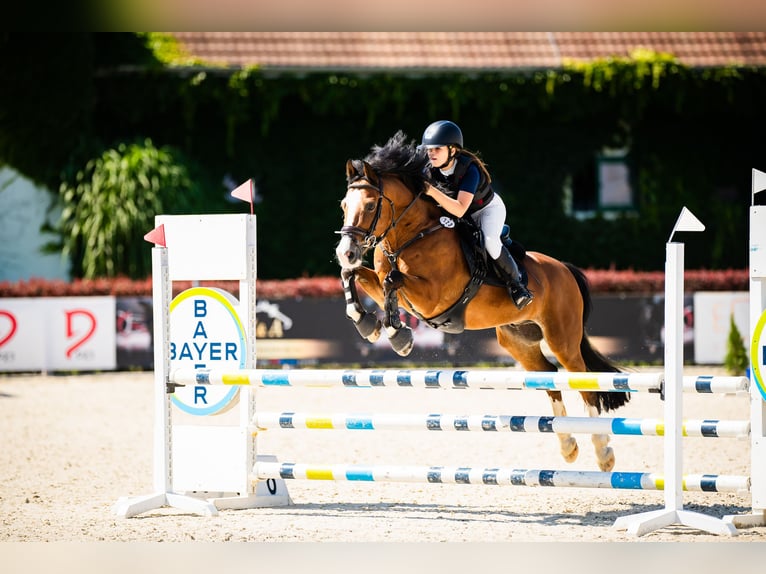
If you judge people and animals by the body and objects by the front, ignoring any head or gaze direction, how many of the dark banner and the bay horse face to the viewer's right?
0

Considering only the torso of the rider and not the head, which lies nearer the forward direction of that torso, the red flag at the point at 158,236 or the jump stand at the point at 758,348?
the red flag

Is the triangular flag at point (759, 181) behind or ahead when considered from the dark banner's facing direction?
ahead

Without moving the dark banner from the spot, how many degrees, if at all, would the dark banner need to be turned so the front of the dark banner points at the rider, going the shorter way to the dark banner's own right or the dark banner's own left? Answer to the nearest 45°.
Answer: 0° — it already faces them

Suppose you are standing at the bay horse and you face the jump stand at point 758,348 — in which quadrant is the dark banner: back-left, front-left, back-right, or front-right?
back-left

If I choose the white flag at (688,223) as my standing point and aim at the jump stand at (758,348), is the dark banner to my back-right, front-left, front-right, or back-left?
back-left

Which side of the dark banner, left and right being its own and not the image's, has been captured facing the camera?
front

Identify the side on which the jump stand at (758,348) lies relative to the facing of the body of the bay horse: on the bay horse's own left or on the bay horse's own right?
on the bay horse's own left

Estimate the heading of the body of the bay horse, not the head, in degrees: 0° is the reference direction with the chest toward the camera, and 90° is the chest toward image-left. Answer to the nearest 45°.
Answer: approximately 45°

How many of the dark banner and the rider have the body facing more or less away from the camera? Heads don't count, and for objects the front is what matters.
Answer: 0

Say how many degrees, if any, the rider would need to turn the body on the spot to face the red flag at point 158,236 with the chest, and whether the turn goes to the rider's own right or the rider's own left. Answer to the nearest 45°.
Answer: approximately 45° to the rider's own right

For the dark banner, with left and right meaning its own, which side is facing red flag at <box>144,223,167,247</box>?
front
